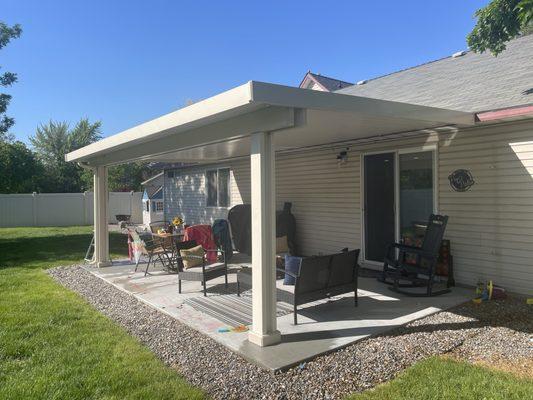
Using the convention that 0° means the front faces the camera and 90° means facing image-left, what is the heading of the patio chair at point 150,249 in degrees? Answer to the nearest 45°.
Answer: approximately 225°

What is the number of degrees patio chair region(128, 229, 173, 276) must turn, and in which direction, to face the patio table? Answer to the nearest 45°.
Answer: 0° — it already faces it

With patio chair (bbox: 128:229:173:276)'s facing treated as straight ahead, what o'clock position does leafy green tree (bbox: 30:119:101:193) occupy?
The leafy green tree is roughly at 10 o'clock from the patio chair.
